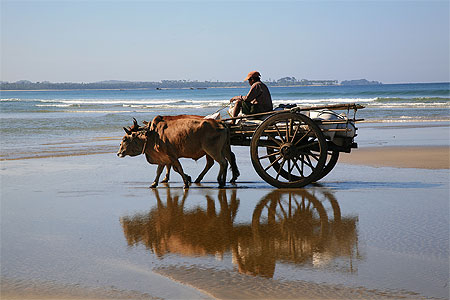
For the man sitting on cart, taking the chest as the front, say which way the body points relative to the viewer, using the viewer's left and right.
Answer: facing to the left of the viewer

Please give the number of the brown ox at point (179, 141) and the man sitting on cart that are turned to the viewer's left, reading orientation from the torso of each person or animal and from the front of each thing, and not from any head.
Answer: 2

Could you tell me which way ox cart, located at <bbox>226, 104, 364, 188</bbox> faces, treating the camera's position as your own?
facing to the left of the viewer

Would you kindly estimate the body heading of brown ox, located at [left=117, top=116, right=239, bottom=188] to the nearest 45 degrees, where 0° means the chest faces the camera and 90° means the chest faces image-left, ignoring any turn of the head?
approximately 90°

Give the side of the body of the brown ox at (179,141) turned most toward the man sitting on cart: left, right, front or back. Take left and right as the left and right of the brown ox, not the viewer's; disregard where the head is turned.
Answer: back

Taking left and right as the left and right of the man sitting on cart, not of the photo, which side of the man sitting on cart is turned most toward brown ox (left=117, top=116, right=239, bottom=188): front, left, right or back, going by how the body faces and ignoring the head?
front
